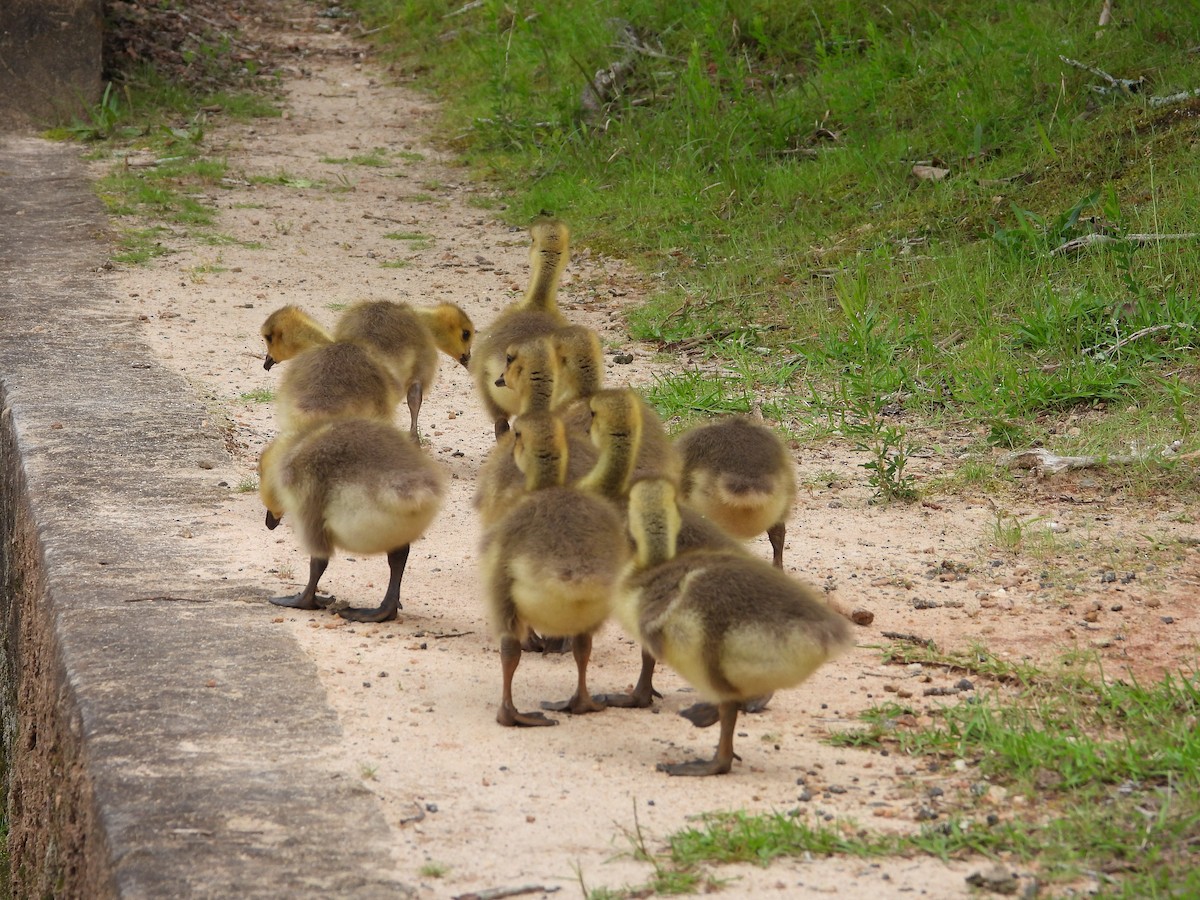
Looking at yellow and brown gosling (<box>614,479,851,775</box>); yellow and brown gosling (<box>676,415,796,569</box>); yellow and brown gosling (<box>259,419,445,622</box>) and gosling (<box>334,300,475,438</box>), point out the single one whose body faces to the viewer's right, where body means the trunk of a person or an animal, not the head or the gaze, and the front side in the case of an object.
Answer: the gosling

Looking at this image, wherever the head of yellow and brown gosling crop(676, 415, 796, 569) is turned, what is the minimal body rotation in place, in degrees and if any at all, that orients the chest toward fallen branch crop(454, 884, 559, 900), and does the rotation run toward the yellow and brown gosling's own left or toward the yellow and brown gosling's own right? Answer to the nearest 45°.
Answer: approximately 180°

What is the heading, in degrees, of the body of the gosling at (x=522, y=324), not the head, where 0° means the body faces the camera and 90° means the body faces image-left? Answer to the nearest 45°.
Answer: approximately 225°

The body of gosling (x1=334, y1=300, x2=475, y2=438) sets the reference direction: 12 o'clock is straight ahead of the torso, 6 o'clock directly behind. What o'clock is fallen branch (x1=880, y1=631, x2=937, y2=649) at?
The fallen branch is roughly at 2 o'clock from the gosling.

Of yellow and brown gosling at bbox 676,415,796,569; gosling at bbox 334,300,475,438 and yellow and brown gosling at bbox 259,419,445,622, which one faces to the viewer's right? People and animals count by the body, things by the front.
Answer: the gosling

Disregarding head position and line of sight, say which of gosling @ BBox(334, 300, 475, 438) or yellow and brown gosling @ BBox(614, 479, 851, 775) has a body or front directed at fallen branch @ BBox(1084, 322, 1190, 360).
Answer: the gosling

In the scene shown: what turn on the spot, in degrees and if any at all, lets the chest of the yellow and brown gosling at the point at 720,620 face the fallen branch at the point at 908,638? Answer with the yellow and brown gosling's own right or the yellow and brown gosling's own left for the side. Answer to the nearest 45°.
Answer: approximately 135° to the yellow and brown gosling's own right

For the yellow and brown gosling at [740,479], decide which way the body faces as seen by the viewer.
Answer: away from the camera

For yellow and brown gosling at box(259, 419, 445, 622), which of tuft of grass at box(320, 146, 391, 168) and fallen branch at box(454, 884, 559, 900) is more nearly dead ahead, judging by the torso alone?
the tuft of grass

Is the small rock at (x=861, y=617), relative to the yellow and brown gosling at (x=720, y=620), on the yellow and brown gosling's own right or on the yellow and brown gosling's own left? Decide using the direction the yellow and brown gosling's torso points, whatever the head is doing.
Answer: on the yellow and brown gosling's own right

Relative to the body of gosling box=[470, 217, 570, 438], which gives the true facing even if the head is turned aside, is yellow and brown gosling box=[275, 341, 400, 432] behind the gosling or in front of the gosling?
behind

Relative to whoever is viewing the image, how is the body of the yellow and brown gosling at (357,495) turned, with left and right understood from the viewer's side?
facing away from the viewer and to the left of the viewer

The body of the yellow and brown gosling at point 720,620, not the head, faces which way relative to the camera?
to the viewer's left

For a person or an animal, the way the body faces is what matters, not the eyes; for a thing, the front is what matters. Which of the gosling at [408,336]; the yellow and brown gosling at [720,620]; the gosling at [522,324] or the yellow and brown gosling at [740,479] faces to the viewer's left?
the yellow and brown gosling at [720,620]

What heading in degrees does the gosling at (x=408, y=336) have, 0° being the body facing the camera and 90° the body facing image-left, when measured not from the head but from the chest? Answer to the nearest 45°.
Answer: approximately 270°

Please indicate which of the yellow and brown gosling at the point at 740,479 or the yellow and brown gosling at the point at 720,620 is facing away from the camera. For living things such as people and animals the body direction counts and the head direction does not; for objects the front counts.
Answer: the yellow and brown gosling at the point at 740,479
